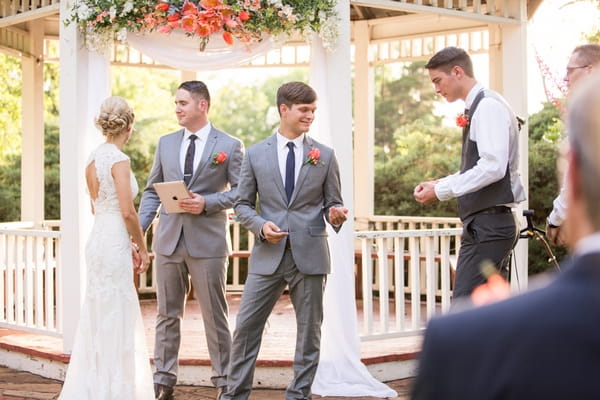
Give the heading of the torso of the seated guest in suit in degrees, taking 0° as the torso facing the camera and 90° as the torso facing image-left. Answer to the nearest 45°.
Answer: approximately 180°

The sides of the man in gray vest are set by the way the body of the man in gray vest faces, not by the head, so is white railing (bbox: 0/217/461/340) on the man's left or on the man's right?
on the man's right

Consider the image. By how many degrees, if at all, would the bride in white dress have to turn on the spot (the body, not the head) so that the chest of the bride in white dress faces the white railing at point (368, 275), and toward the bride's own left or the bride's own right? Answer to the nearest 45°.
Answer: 0° — they already face it

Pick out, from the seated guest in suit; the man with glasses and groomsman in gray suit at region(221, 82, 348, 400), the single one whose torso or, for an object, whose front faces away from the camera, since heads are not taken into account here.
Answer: the seated guest in suit

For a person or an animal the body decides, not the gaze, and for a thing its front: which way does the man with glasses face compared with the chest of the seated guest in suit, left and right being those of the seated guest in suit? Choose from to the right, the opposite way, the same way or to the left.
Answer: to the left

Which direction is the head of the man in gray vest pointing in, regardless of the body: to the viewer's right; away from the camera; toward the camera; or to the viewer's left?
to the viewer's left

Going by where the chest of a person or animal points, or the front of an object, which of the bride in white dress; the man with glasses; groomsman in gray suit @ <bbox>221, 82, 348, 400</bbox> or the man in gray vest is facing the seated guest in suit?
the groomsman in gray suit

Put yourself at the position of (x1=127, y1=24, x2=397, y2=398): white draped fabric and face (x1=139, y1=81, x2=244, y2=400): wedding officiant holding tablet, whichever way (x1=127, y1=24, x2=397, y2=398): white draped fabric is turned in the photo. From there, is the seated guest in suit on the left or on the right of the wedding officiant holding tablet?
left

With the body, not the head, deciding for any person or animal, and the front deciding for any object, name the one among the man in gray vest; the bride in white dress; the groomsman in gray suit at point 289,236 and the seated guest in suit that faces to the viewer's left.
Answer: the man in gray vest

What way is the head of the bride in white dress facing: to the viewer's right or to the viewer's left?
to the viewer's right

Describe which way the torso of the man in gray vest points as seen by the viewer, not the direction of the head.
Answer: to the viewer's left

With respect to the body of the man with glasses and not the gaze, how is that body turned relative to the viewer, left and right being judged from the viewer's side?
facing to the left of the viewer

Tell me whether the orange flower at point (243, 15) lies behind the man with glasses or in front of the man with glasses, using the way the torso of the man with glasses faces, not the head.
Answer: in front
